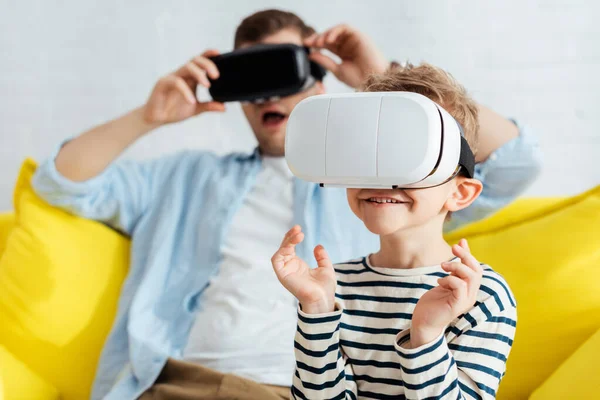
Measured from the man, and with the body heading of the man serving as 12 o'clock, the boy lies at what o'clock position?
The boy is roughly at 11 o'clock from the man.

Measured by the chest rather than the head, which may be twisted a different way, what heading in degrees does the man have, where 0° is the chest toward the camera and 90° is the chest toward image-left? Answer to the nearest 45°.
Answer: approximately 0°

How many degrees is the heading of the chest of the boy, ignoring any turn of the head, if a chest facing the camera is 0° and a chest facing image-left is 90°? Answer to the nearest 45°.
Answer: approximately 45°
